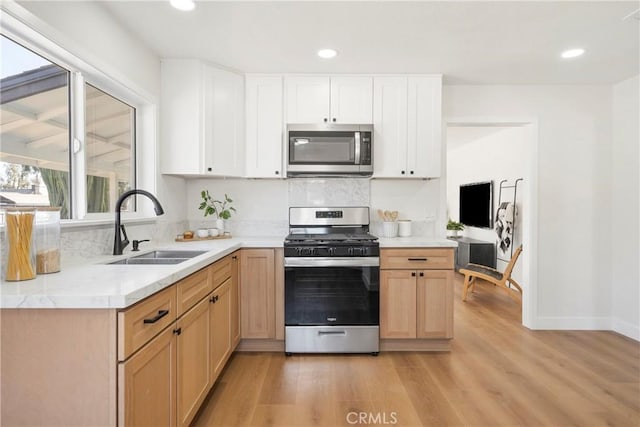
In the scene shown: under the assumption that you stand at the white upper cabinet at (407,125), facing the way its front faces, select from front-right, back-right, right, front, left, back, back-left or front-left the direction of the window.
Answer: front-right

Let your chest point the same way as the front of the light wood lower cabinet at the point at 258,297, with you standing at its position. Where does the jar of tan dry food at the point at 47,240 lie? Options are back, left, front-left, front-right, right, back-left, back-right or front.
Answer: front-right

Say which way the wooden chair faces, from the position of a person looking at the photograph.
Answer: facing to the left of the viewer

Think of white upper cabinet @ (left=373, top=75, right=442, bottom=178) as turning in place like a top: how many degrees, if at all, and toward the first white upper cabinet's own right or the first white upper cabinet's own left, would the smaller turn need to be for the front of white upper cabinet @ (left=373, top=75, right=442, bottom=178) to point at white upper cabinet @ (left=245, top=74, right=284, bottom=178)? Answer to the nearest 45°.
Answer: approximately 90° to the first white upper cabinet's own right

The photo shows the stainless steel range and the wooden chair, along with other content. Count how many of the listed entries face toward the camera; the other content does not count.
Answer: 1

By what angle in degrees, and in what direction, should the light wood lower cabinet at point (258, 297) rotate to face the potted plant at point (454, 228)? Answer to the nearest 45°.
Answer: approximately 135° to its left

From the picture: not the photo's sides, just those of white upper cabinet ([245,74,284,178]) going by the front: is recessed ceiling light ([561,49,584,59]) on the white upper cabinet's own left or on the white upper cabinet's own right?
on the white upper cabinet's own left
